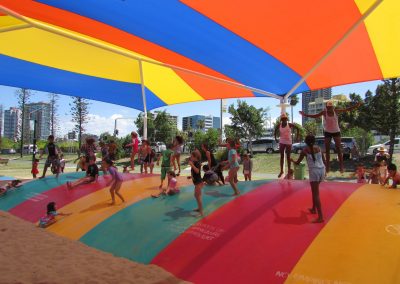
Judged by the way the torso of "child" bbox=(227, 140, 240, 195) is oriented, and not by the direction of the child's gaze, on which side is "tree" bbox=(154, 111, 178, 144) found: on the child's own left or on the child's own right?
on the child's own right

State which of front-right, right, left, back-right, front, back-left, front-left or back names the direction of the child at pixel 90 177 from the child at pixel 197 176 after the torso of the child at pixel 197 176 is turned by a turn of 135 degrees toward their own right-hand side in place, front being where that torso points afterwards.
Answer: left

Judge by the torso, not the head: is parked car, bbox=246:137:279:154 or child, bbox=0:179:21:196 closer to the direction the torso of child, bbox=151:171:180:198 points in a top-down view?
the child

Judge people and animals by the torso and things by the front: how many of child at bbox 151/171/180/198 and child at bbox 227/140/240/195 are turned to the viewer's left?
2

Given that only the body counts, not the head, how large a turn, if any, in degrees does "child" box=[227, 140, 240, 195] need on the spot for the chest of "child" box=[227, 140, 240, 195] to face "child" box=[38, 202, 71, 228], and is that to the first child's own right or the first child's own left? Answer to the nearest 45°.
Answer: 0° — they already face them

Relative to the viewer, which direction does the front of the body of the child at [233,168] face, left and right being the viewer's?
facing to the left of the viewer

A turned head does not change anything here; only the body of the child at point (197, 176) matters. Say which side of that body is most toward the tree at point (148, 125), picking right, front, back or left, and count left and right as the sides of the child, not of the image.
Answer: right
